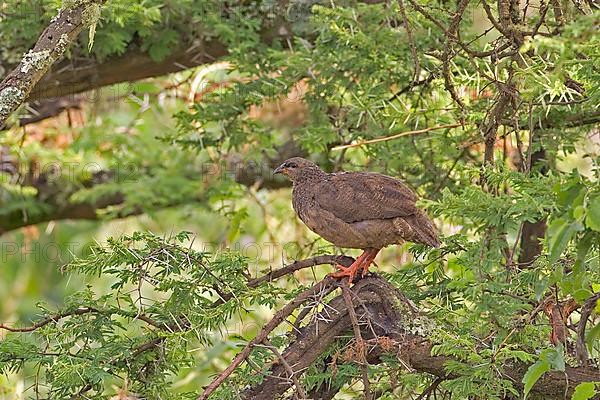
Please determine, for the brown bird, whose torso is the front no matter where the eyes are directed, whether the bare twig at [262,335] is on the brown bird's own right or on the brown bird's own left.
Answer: on the brown bird's own left

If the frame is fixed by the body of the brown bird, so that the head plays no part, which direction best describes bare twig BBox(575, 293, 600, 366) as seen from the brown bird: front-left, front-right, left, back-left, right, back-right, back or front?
back-left

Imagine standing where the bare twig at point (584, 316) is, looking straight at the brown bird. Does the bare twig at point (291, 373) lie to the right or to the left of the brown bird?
left

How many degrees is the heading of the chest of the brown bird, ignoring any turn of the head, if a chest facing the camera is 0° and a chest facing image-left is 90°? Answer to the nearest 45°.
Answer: approximately 90°
